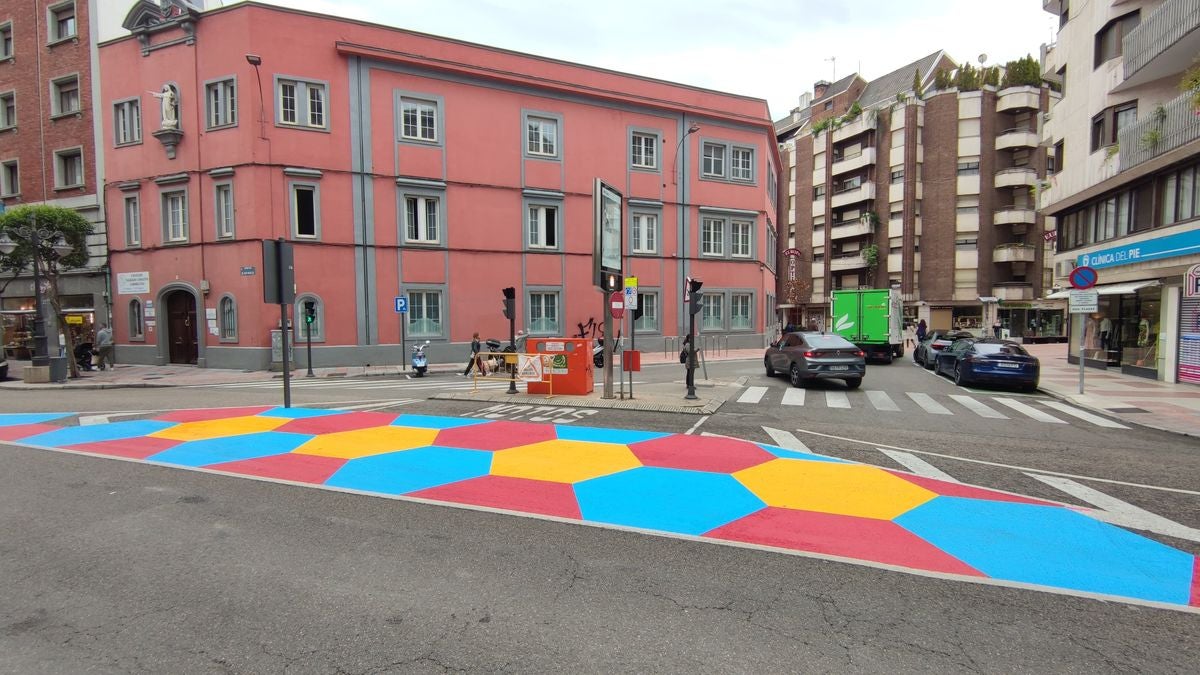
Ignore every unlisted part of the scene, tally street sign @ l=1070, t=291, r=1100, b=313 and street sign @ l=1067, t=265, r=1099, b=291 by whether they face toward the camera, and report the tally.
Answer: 2

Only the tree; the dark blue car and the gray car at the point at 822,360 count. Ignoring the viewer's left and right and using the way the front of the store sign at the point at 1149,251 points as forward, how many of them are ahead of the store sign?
3

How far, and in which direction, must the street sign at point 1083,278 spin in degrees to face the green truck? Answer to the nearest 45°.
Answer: approximately 135° to its right

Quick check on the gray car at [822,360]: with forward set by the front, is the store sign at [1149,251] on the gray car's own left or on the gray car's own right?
on the gray car's own right

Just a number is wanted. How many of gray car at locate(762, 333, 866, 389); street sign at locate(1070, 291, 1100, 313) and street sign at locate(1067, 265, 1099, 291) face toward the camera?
2

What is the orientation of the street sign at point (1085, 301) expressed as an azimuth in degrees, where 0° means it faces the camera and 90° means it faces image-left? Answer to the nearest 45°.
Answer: approximately 0°

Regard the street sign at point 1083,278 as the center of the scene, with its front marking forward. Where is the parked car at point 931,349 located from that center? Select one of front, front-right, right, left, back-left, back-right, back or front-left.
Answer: back-right

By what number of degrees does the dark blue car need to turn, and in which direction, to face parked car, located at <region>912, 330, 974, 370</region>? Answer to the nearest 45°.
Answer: approximately 45° to its right

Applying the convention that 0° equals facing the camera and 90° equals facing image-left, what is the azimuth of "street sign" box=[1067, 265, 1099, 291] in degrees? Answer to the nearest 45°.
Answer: approximately 0°

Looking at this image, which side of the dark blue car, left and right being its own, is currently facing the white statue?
left

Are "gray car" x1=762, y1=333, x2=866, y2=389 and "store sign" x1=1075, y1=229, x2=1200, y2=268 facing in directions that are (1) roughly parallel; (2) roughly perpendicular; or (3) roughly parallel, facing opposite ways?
roughly perpendicular
